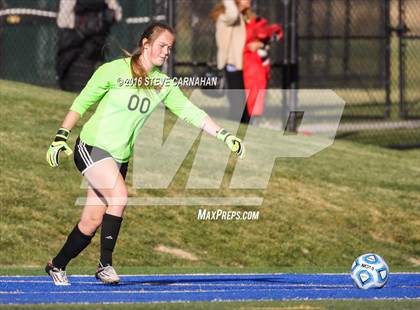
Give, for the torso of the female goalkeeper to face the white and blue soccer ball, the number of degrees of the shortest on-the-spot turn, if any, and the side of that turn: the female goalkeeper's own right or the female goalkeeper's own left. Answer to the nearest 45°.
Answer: approximately 45° to the female goalkeeper's own left

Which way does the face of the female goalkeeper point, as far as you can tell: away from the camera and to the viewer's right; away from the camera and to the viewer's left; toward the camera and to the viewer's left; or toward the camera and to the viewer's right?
toward the camera and to the viewer's right

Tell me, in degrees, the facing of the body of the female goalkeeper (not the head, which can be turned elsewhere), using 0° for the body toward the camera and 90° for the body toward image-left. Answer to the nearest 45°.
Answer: approximately 315°

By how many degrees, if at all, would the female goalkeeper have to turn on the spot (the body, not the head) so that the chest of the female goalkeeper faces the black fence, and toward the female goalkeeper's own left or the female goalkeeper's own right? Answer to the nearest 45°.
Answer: approximately 135° to the female goalkeeper's own left

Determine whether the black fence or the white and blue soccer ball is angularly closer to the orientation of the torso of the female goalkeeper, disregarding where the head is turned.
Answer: the white and blue soccer ball
